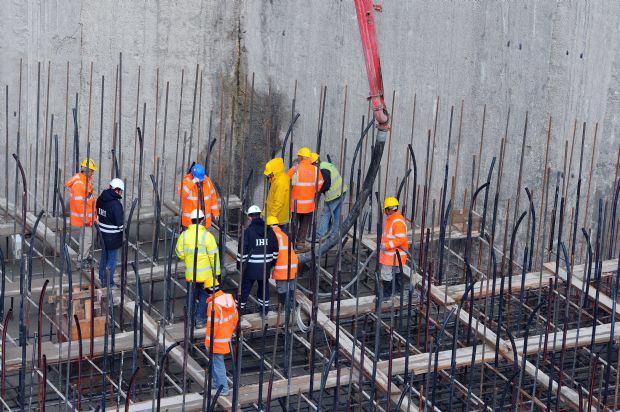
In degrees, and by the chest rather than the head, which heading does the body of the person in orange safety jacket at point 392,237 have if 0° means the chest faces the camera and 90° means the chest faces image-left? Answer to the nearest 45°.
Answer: approximately 90°

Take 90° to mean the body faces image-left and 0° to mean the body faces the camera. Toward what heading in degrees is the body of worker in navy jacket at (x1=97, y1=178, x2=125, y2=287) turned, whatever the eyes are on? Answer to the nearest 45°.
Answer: approximately 225°

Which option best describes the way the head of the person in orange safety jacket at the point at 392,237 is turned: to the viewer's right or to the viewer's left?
to the viewer's left

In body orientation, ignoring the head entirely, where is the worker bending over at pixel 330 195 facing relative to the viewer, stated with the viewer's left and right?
facing to the left of the viewer

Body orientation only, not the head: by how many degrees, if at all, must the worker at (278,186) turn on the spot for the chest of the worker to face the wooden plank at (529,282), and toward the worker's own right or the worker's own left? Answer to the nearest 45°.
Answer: approximately 180°

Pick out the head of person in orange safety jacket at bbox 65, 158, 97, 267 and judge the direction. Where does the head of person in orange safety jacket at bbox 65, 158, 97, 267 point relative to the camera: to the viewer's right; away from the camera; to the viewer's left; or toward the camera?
to the viewer's right

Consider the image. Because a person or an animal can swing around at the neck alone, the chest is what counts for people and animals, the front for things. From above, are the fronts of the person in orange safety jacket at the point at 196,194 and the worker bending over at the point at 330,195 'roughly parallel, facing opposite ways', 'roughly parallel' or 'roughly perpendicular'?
roughly perpendicular

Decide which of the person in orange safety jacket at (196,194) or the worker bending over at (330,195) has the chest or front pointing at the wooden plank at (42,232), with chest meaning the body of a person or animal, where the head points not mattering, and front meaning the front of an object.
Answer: the worker bending over
